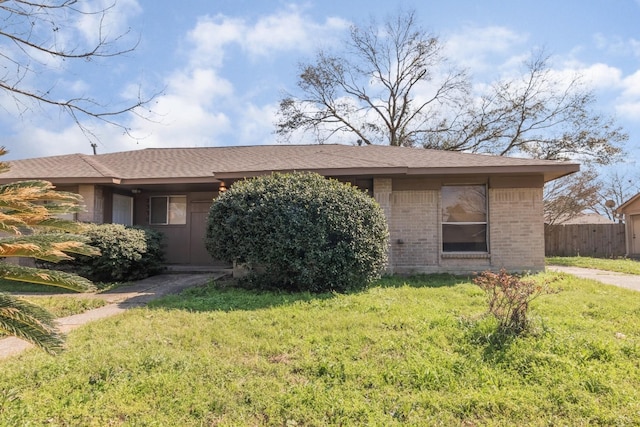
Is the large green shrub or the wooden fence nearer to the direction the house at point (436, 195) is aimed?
the large green shrub

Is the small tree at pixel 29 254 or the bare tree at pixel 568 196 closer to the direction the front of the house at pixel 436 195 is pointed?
the small tree

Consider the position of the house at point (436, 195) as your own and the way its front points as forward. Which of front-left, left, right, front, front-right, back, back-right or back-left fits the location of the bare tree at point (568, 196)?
back-left

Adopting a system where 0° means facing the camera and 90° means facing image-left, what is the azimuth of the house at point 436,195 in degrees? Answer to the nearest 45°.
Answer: approximately 0°

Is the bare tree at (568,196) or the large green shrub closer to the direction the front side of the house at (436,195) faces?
the large green shrub

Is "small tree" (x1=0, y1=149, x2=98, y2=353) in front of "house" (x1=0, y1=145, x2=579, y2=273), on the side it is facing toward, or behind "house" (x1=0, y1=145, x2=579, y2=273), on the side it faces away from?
in front

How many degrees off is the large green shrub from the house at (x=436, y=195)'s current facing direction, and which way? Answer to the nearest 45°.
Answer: approximately 45° to its right

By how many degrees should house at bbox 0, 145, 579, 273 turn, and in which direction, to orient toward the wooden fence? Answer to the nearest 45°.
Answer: approximately 135° to its left

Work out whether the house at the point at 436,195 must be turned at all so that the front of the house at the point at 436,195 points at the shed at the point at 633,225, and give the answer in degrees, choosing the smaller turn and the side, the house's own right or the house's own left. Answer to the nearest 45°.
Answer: approximately 135° to the house's own left
